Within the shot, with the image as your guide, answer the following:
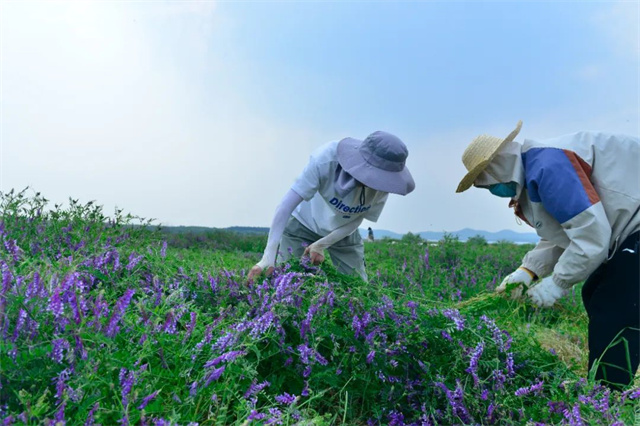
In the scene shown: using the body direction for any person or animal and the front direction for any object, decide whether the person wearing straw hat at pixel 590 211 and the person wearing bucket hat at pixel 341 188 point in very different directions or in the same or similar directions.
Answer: very different directions

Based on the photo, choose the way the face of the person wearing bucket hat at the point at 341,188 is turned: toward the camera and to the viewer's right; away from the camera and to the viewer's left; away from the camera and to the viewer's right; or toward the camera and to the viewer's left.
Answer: toward the camera and to the viewer's right

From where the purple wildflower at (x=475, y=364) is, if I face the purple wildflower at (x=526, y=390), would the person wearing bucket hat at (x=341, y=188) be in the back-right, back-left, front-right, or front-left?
back-left

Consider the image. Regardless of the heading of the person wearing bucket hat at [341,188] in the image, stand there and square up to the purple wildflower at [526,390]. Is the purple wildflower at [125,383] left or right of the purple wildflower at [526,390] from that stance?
right

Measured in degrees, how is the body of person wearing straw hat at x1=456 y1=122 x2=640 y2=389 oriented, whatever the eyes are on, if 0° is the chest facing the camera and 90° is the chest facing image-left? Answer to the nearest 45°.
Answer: approximately 90°

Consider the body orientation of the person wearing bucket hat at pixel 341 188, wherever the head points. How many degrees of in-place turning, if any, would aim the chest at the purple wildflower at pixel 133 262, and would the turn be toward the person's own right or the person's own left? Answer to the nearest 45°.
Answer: approximately 90° to the person's own right

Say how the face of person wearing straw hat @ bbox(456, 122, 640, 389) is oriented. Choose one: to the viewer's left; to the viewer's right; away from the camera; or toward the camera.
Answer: to the viewer's left

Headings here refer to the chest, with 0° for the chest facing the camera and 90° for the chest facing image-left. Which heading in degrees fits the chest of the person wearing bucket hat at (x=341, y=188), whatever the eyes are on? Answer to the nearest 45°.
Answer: approximately 315°

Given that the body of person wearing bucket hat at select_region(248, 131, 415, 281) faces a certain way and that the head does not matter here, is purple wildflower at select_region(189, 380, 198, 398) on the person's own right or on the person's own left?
on the person's own right

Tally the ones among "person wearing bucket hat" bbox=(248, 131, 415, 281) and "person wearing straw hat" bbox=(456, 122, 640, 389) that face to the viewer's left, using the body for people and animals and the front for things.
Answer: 1
